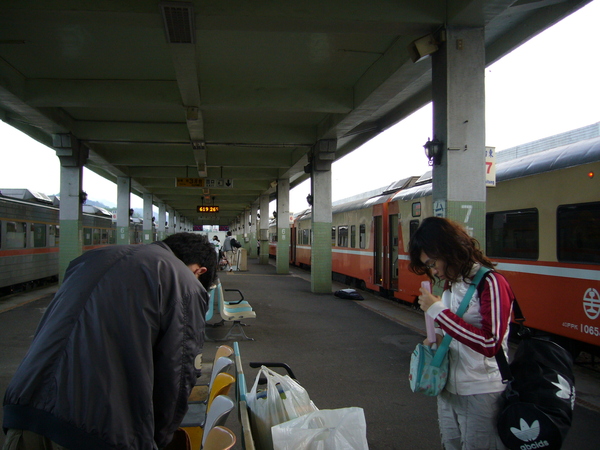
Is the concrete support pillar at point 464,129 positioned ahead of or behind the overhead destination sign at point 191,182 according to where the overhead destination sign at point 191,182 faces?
ahead

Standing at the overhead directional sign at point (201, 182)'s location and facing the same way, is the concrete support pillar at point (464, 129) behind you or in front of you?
in front

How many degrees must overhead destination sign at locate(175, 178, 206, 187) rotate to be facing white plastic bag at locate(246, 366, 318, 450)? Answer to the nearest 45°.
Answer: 0° — it already faces it

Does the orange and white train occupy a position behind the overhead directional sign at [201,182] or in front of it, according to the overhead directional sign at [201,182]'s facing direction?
in front

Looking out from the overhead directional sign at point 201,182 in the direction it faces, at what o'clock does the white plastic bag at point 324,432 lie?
The white plastic bag is roughly at 12 o'clock from the overhead directional sign.

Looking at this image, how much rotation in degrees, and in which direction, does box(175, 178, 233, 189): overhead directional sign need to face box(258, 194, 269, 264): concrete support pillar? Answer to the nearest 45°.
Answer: approximately 135° to its left

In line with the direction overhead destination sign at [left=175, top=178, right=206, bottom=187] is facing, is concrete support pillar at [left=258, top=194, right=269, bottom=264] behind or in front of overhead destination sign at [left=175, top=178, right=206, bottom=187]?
behind

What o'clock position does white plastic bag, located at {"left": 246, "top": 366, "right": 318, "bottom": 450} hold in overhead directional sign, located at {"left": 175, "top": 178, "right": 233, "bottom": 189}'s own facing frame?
The white plastic bag is roughly at 12 o'clock from the overhead directional sign.

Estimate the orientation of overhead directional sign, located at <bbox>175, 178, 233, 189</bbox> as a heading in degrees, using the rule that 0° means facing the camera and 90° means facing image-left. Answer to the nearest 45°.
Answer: approximately 0°

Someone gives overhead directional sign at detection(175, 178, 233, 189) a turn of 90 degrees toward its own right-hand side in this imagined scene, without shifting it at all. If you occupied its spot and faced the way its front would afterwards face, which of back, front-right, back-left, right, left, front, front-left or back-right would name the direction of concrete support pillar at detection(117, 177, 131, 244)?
front-right
